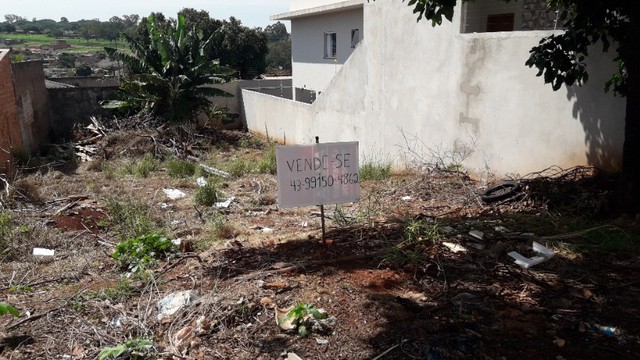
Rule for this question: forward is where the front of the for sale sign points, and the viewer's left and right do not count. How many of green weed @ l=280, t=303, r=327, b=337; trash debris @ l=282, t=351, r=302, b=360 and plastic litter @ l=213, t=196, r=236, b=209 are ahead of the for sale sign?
2

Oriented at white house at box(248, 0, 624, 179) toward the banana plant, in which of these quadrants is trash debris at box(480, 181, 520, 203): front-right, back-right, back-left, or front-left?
back-left

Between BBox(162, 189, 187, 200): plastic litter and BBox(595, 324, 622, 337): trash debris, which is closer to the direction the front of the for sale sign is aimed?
the trash debris

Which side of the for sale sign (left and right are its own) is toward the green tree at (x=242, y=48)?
back

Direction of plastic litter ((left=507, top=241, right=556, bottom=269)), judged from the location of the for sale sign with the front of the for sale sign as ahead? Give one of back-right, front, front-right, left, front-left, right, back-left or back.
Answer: left

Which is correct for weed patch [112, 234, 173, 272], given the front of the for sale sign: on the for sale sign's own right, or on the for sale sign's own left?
on the for sale sign's own right

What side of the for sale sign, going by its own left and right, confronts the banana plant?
back

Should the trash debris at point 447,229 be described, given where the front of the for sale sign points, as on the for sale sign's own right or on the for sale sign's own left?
on the for sale sign's own left

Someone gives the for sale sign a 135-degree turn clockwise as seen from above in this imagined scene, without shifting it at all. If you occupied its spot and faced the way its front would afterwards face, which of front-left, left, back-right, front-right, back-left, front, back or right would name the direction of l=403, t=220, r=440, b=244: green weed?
back-right

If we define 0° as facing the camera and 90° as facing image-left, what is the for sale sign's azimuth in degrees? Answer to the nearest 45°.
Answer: approximately 0°

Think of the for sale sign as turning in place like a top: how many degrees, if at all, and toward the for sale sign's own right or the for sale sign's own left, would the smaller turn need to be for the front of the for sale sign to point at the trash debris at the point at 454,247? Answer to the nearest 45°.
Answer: approximately 90° to the for sale sign's own left

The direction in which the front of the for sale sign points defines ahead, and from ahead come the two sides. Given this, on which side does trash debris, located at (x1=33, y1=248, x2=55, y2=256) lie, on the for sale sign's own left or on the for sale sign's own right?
on the for sale sign's own right

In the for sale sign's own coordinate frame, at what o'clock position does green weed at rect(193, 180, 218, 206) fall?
The green weed is roughly at 5 o'clock from the for sale sign.

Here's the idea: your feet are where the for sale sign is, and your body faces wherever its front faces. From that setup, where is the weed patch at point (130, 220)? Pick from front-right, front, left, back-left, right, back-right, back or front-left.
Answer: back-right

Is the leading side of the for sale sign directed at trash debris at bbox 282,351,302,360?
yes
